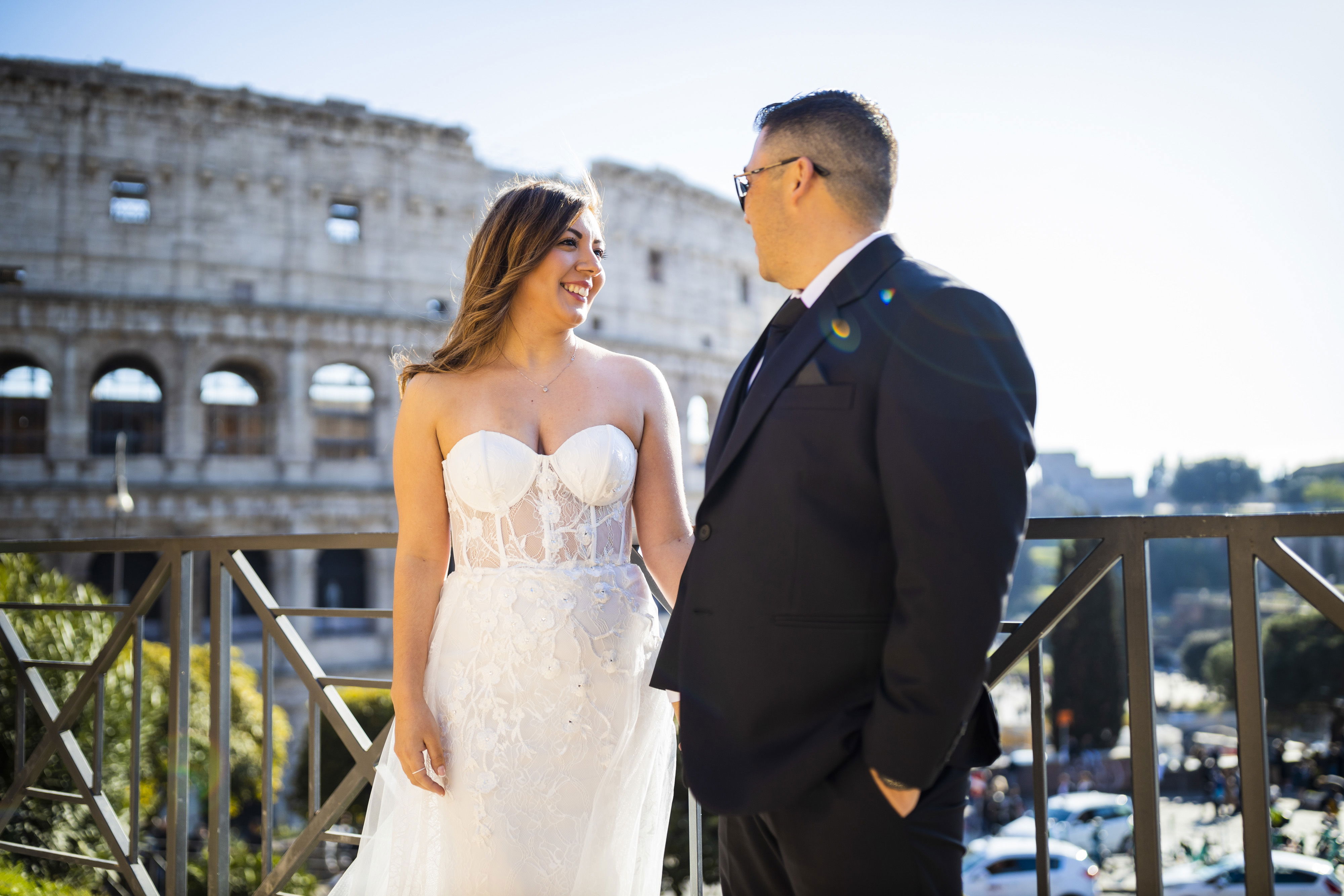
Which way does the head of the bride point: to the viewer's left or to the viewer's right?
to the viewer's right

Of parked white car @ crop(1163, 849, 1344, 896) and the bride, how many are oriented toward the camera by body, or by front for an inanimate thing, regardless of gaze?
1

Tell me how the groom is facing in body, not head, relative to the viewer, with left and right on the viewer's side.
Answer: facing the viewer and to the left of the viewer

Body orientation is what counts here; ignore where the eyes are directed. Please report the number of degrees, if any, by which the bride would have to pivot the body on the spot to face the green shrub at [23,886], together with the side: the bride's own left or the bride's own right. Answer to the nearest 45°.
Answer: approximately 135° to the bride's own right

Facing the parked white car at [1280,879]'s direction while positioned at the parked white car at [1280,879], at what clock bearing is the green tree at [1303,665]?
The green tree is roughly at 3 o'clock from the parked white car.

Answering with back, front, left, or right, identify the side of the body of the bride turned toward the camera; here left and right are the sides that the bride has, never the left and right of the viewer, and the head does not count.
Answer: front

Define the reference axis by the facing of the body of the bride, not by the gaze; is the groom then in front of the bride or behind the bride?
in front

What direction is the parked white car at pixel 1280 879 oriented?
to the viewer's left

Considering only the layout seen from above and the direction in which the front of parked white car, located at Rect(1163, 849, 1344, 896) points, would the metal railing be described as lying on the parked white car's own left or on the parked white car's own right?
on the parked white car's own left
